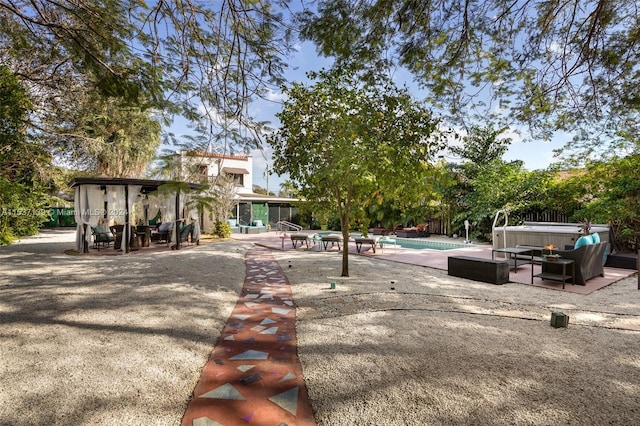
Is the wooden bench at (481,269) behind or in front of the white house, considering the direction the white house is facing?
in front

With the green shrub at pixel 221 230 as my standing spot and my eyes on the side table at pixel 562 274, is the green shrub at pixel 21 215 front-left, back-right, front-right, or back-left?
back-right

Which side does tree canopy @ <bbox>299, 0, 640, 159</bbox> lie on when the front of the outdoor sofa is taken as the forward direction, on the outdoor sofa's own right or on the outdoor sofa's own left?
on the outdoor sofa's own left

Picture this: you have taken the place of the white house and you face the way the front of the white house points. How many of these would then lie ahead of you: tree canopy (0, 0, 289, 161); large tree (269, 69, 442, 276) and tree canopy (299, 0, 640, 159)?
3

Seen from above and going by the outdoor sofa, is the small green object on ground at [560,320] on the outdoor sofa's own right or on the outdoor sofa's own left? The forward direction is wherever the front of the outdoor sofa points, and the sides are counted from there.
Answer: on the outdoor sofa's own left

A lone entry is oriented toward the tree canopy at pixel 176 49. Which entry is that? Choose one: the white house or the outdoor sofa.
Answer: the white house

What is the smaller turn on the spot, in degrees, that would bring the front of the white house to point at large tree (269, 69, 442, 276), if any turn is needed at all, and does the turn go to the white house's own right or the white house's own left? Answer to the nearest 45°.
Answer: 0° — it already faces it

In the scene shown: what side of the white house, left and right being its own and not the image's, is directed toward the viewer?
front

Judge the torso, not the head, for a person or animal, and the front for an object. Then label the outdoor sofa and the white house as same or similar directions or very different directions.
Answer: very different directions

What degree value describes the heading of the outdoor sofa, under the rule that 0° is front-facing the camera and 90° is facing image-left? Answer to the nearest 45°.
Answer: approximately 135°

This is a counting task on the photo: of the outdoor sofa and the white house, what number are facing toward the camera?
1
